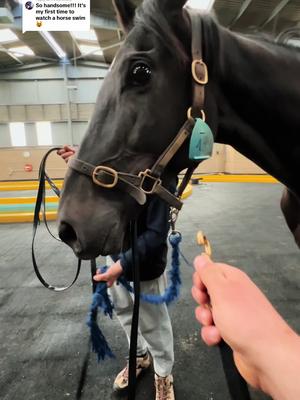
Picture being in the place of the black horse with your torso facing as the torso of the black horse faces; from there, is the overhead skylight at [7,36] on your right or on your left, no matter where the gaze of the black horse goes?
on your right

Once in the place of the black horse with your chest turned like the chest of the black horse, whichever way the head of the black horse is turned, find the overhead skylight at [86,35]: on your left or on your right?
on your right

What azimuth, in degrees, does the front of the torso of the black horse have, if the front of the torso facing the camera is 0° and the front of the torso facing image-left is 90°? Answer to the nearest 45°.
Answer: approximately 90°

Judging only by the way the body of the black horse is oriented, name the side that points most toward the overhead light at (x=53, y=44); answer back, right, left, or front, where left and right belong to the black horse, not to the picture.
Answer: right
